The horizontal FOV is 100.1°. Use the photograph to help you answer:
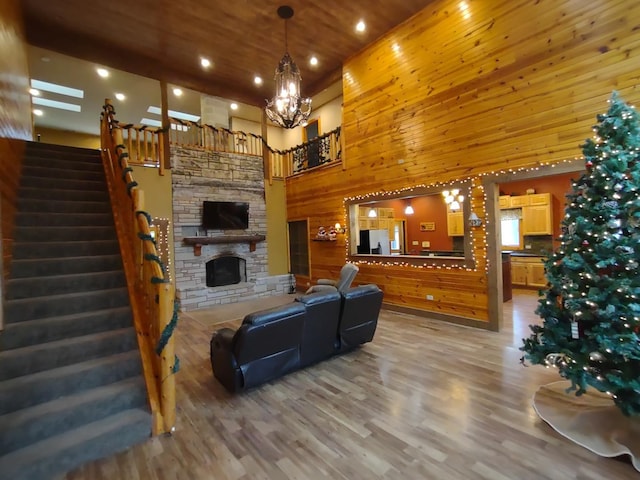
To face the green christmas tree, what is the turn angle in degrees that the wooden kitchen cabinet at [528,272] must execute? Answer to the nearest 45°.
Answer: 0° — it already faces it

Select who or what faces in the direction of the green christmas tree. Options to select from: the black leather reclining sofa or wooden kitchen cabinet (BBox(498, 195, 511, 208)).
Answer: the wooden kitchen cabinet

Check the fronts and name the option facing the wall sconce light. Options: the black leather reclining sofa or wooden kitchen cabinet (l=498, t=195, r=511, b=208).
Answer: the wooden kitchen cabinet

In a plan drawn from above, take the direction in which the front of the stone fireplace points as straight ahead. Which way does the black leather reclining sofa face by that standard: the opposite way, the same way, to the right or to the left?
the opposite way

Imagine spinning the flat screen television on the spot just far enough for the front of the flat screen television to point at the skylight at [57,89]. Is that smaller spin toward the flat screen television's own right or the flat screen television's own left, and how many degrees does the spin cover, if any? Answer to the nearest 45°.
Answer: approximately 90° to the flat screen television's own right

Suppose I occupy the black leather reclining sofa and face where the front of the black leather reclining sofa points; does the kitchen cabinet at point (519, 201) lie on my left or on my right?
on my right

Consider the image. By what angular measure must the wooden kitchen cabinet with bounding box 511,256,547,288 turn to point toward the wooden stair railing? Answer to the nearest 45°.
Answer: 0° — it already faces it

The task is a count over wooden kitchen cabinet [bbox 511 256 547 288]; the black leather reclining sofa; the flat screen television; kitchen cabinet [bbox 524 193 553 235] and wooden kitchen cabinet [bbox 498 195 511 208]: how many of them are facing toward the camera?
4

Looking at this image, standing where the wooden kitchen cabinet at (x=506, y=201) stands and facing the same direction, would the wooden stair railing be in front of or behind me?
in front

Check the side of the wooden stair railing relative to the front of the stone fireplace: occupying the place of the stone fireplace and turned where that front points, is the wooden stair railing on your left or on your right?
on your right

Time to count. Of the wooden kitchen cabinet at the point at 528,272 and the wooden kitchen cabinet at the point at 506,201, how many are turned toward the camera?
2

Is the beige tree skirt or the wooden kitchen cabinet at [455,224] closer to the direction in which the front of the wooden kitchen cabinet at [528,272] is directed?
the beige tree skirt
